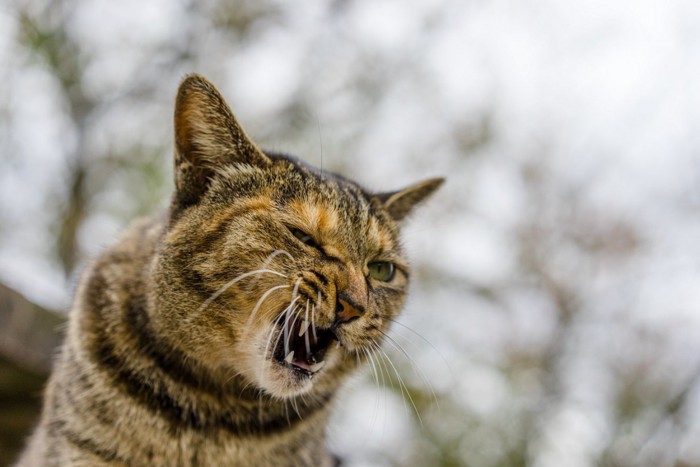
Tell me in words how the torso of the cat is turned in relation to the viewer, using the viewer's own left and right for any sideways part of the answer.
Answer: facing the viewer and to the right of the viewer
